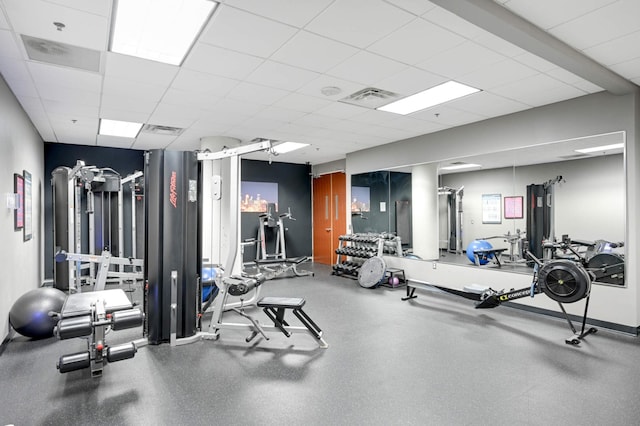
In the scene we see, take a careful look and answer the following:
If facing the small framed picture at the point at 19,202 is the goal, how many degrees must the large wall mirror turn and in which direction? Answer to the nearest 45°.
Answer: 0° — it already faces it

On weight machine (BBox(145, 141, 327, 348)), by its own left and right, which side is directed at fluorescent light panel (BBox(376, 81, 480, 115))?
front

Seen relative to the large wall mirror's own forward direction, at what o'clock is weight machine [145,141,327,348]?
The weight machine is roughly at 12 o'clock from the large wall mirror.

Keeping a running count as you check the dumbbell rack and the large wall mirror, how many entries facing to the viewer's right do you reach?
0

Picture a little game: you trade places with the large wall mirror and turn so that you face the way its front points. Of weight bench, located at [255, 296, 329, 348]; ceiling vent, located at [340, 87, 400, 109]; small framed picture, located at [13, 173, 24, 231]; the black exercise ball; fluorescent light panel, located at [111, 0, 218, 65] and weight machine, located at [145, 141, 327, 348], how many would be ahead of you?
6

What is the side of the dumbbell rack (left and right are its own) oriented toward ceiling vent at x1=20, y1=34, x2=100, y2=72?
front

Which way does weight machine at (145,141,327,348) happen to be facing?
to the viewer's right

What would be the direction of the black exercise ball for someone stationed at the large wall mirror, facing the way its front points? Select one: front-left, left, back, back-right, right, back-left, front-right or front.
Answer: front

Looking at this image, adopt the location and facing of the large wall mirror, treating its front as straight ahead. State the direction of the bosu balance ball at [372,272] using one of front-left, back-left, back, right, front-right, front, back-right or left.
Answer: front-right

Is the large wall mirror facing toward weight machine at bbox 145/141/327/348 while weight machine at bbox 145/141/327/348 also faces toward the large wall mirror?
yes

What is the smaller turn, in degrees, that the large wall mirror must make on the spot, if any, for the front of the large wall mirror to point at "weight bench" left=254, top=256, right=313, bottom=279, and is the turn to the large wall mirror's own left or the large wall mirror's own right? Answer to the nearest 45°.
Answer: approximately 45° to the large wall mirror's own right
